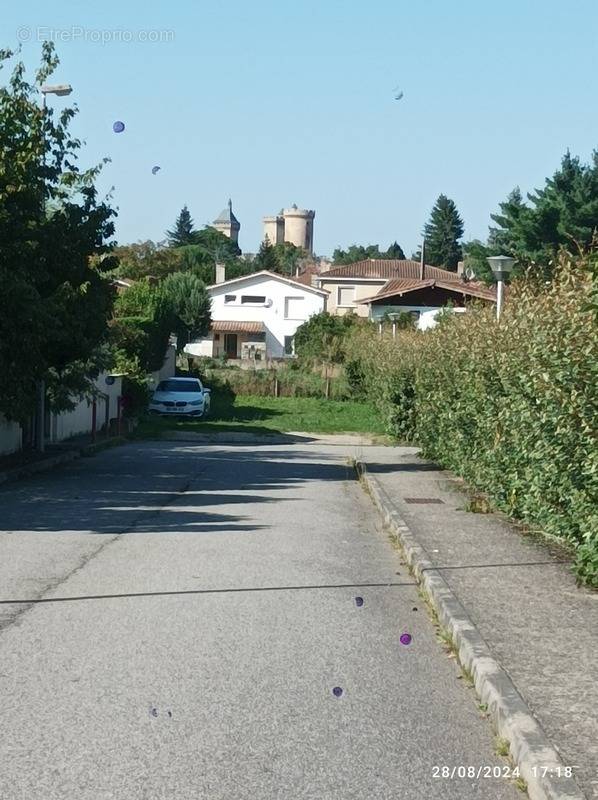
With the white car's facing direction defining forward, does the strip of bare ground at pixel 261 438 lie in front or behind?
in front

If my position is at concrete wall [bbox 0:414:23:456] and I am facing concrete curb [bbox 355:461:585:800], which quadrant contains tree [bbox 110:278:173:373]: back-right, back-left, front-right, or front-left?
back-left

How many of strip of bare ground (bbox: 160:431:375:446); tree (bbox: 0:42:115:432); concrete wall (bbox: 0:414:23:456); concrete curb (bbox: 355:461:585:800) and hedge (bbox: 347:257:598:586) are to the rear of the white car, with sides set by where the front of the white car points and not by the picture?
0

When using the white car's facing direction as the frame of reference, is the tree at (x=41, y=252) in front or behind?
in front

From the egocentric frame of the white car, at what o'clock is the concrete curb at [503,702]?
The concrete curb is roughly at 12 o'clock from the white car.

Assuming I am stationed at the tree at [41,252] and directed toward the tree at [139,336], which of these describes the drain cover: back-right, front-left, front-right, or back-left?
back-right

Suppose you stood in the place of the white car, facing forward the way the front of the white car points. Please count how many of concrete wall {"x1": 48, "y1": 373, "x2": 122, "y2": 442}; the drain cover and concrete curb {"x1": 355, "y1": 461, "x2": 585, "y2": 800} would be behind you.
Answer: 0

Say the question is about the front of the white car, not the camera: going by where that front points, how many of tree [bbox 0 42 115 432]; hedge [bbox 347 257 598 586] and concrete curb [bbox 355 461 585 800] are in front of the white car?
3

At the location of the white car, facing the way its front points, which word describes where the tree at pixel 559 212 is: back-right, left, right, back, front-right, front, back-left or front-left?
left

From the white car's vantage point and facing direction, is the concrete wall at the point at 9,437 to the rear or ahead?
ahead

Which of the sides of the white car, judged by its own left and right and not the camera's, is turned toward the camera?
front

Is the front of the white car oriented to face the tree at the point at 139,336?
no

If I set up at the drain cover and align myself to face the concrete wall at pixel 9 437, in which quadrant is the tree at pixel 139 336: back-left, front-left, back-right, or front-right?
front-right

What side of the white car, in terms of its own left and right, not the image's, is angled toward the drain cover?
front
